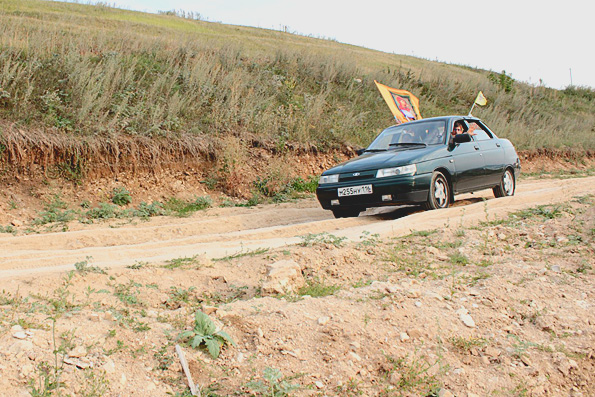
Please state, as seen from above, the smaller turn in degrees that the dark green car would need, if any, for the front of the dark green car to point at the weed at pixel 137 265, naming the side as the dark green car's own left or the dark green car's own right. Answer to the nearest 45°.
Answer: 0° — it already faces it

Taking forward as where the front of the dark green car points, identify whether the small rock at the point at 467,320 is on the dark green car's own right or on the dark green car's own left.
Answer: on the dark green car's own left

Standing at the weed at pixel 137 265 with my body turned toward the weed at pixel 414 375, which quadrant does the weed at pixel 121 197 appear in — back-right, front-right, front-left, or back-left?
back-left

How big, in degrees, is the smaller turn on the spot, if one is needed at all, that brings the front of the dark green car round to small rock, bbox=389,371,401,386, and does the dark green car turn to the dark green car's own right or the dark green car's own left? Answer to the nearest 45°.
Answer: approximately 45° to the dark green car's own left

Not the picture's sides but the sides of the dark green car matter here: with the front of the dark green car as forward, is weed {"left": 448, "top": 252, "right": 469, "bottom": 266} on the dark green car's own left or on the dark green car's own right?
on the dark green car's own left

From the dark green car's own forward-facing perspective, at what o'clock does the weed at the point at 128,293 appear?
The weed is roughly at 11 o'clock from the dark green car.

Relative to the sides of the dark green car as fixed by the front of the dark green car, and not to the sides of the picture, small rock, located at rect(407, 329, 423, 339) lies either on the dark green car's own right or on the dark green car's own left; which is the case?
on the dark green car's own left

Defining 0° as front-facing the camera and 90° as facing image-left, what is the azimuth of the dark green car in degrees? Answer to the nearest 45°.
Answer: approximately 45°

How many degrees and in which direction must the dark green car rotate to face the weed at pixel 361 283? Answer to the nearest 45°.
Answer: approximately 45° to its left

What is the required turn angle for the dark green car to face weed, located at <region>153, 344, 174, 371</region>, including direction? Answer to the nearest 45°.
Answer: approximately 45° to its left

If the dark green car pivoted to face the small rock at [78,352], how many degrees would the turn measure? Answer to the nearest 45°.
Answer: approximately 45° to its left
